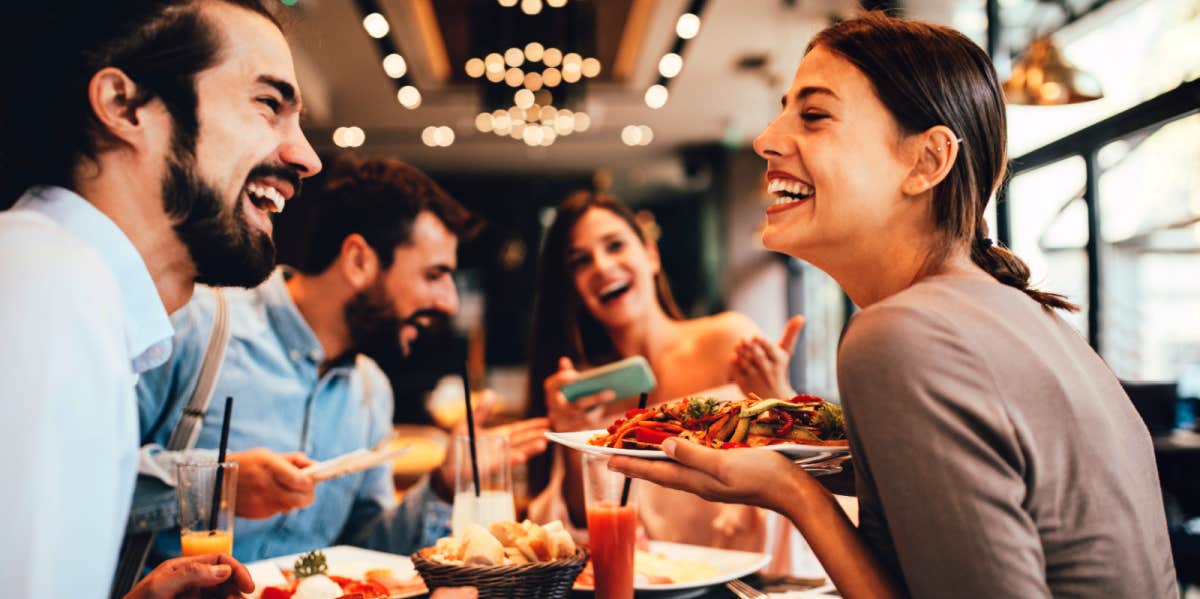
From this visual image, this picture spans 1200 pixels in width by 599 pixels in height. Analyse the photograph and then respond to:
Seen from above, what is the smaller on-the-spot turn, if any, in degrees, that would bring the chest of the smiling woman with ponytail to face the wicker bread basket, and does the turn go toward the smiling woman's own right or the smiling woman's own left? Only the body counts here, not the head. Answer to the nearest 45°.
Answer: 0° — they already face it

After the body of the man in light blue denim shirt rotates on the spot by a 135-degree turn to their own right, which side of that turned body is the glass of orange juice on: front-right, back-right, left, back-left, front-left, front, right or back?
left

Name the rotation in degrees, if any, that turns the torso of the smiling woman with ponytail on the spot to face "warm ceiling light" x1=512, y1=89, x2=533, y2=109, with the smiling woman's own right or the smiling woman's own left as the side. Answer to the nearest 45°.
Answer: approximately 45° to the smiling woman's own right

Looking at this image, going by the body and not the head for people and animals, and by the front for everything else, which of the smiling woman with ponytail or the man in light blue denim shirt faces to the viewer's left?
the smiling woman with ponytail

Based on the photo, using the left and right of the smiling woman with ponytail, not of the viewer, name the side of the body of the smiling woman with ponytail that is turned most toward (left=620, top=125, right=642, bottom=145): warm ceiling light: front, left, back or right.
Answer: right

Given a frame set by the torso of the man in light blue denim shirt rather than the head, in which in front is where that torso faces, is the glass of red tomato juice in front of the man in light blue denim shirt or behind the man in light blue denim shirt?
in front

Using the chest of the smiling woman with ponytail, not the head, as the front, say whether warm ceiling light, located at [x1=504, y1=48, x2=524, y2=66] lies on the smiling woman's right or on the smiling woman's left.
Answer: on the smiling woman's right

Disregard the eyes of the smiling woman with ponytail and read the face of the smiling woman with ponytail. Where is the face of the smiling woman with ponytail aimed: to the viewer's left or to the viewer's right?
to the viewer's left

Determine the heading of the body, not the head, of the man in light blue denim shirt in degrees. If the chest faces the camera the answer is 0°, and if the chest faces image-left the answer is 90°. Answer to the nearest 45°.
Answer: approximately 315°

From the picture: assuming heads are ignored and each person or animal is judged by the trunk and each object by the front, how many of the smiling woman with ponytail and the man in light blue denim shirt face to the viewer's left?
1

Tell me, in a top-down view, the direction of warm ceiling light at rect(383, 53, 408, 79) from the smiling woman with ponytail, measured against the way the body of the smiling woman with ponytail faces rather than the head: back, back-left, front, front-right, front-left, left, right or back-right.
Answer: front-right

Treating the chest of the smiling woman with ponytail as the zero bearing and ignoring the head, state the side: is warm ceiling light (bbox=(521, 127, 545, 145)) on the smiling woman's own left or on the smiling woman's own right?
on the smiling woman's own right

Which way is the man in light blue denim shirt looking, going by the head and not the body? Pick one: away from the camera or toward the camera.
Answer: toward the camera

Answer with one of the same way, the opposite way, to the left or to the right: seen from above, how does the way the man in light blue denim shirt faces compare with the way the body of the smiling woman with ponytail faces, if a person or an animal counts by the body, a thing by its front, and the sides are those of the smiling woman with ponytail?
the opposite way

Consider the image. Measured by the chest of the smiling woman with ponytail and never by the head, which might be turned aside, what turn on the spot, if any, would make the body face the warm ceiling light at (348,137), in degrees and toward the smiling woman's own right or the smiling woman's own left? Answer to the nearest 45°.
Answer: approximately 45° to the smiling woman's own right

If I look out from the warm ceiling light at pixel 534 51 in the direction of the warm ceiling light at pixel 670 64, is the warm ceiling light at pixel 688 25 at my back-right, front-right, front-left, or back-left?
front-right

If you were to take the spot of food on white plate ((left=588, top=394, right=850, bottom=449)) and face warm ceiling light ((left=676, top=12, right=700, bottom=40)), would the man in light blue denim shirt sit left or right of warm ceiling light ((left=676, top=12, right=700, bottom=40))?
left

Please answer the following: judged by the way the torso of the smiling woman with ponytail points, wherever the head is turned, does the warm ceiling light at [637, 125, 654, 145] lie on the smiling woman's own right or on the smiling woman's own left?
on the smiling woman's own right

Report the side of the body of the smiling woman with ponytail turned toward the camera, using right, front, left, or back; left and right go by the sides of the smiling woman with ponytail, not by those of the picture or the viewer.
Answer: left
